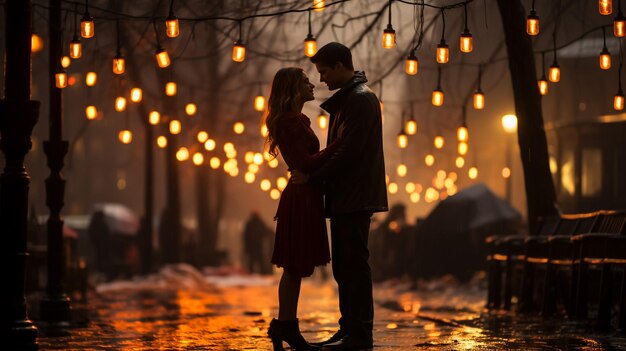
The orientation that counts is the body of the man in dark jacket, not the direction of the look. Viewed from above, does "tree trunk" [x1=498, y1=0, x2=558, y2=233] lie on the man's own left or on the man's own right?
on the man's own right

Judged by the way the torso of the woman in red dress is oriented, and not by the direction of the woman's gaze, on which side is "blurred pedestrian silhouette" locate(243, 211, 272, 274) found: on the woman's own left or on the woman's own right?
on the woman's own left

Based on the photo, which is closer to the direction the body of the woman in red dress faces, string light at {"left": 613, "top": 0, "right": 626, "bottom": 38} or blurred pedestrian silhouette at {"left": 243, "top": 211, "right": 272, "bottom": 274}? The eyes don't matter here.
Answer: the string light

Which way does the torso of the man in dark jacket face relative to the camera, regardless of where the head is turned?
to the viewer's left

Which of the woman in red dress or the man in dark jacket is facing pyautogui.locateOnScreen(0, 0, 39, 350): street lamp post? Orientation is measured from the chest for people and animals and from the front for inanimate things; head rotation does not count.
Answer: the man in dark jacket

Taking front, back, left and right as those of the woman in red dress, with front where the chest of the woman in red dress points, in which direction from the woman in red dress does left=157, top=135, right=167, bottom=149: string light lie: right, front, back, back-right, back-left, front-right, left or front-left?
left

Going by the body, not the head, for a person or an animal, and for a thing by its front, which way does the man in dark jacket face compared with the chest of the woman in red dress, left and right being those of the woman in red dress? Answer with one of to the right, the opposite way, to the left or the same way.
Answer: the opposite way

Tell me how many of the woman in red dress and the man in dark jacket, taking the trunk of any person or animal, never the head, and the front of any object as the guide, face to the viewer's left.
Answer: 1

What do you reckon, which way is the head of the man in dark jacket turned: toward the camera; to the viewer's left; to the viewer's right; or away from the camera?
to the viewer's left

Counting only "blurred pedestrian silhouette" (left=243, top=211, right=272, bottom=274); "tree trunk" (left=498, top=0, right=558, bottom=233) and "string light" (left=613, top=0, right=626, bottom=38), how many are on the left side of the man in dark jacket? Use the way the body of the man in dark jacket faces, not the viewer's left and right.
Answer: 0

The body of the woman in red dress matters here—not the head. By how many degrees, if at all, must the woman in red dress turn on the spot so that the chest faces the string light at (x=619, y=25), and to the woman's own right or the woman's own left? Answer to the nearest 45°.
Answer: approximately 45° to the woman's own left

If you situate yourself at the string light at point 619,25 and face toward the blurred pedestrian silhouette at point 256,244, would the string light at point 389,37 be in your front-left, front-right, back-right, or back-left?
front-left

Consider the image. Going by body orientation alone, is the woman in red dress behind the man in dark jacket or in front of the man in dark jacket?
in front

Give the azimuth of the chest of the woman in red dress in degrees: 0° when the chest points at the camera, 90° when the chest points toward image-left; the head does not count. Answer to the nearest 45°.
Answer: approximately 270°

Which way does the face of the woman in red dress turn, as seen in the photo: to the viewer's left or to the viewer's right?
to the viewer's right

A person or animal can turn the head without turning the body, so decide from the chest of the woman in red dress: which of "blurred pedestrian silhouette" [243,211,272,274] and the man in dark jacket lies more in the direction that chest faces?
the man in dark jacket
